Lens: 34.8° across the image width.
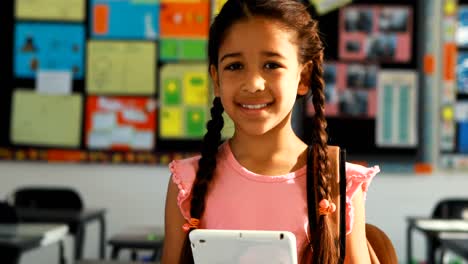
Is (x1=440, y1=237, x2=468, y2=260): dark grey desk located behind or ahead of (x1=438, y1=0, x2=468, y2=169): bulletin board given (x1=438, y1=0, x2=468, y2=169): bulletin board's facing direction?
ahead

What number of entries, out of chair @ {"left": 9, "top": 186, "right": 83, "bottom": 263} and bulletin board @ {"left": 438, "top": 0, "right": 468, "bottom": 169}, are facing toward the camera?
2

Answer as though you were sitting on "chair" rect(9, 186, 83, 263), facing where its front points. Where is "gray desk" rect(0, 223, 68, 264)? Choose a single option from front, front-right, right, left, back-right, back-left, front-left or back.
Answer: front

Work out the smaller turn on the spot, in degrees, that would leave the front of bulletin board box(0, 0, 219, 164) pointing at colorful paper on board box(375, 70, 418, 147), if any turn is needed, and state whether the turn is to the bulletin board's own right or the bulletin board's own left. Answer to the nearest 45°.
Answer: approximately 90° to the bulletin board's own left

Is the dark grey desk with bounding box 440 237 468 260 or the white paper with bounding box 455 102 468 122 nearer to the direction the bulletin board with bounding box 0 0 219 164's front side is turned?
the dark grey desk

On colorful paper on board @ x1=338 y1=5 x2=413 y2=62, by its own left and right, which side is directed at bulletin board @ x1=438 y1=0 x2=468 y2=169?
left

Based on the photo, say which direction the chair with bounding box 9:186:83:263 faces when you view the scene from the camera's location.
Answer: facing the viewer

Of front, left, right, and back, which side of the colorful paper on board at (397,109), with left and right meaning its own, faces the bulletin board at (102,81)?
right

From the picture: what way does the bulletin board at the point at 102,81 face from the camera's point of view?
toward the camera

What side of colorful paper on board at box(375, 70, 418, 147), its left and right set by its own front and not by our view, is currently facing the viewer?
front

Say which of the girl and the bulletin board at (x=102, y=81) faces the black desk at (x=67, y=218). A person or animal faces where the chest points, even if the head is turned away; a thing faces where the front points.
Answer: the bulletin board

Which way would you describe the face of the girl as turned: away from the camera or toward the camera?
toward the camera

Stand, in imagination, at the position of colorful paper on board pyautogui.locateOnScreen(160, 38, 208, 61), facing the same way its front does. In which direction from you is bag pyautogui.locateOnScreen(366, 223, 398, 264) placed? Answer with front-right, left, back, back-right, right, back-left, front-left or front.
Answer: front

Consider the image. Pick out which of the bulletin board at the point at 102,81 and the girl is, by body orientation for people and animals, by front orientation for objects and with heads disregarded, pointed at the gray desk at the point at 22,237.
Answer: the bulletin board
